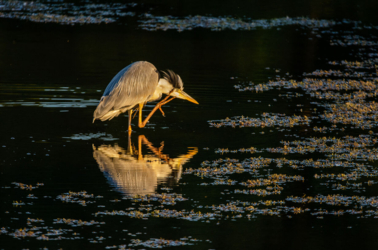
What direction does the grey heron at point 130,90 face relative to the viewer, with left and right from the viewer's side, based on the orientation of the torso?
facing to the right of the viewer
